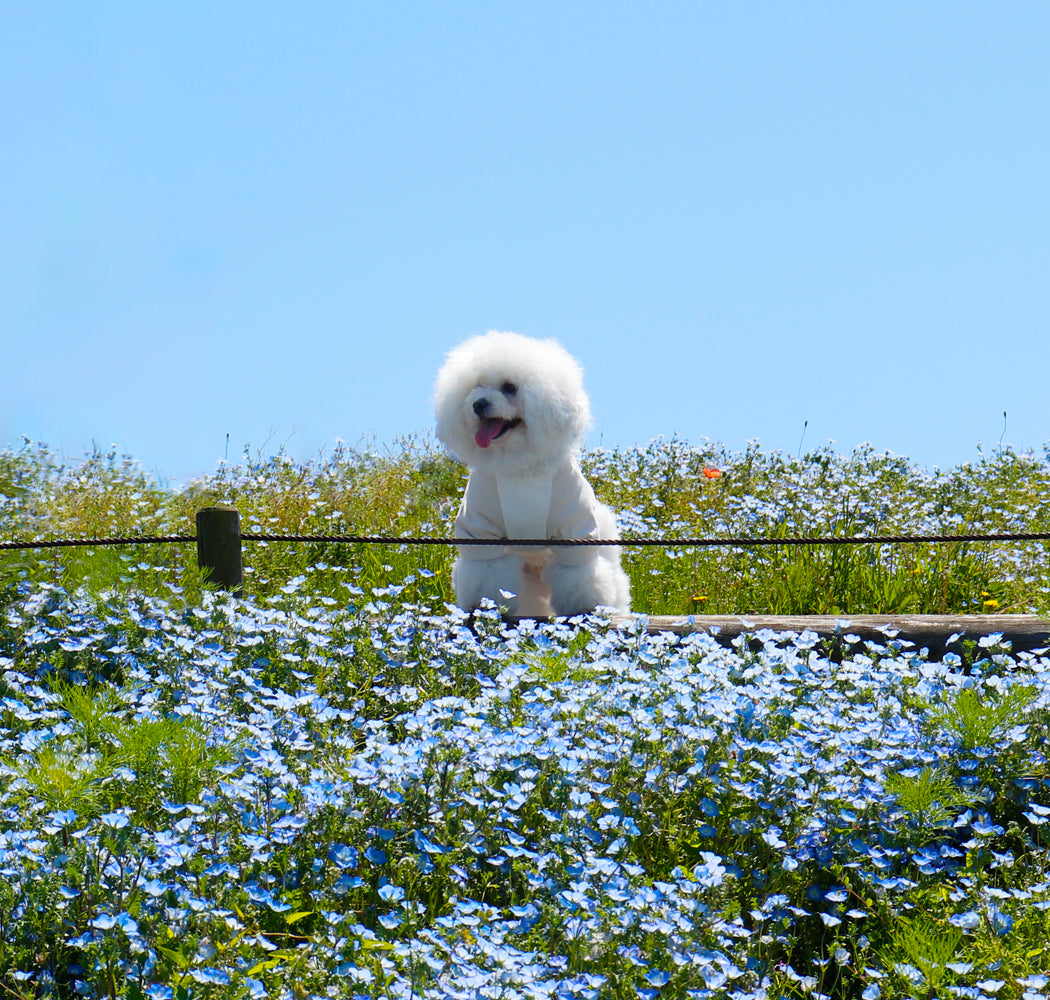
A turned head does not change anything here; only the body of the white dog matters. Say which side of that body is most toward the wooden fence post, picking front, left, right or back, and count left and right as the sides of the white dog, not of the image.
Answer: right

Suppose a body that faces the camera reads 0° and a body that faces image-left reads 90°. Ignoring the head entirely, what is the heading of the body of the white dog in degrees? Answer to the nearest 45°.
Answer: approximately 0°
